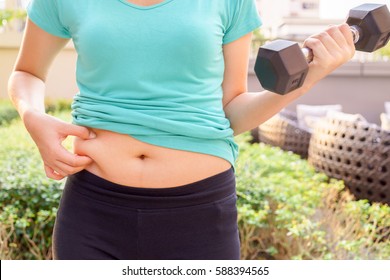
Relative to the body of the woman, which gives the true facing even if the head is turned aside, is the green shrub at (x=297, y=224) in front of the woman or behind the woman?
behind

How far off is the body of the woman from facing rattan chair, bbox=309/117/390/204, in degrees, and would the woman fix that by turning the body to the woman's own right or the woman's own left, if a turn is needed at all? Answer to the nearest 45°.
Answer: approximately 135° to the woman's own left

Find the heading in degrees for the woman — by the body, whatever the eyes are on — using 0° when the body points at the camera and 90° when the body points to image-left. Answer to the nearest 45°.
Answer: approximately 0°

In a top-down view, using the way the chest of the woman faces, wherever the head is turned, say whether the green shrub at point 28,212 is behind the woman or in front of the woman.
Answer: behind

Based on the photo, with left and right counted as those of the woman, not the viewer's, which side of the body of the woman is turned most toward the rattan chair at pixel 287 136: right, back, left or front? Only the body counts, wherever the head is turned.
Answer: back
